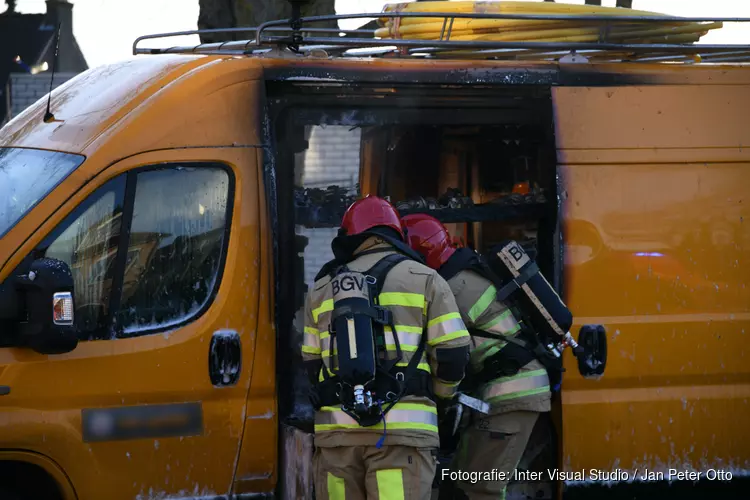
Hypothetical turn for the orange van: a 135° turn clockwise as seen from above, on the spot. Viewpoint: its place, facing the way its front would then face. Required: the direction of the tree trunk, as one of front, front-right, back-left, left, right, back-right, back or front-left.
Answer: front-left

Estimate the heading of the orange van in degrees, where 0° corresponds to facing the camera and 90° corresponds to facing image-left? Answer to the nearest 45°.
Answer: approximately 90°

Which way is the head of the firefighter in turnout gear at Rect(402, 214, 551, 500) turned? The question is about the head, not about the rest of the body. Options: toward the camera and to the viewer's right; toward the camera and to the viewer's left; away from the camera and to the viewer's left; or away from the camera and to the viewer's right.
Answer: away from the camera and to the viewer's left

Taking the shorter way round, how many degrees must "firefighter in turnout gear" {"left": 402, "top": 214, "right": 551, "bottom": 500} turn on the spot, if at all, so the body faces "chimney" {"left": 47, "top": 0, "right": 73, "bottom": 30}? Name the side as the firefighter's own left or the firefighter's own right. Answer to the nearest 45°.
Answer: approximately 45° to the firefighter's own right

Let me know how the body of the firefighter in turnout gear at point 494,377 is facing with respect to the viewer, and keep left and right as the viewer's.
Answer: facing to the left of the viewer
